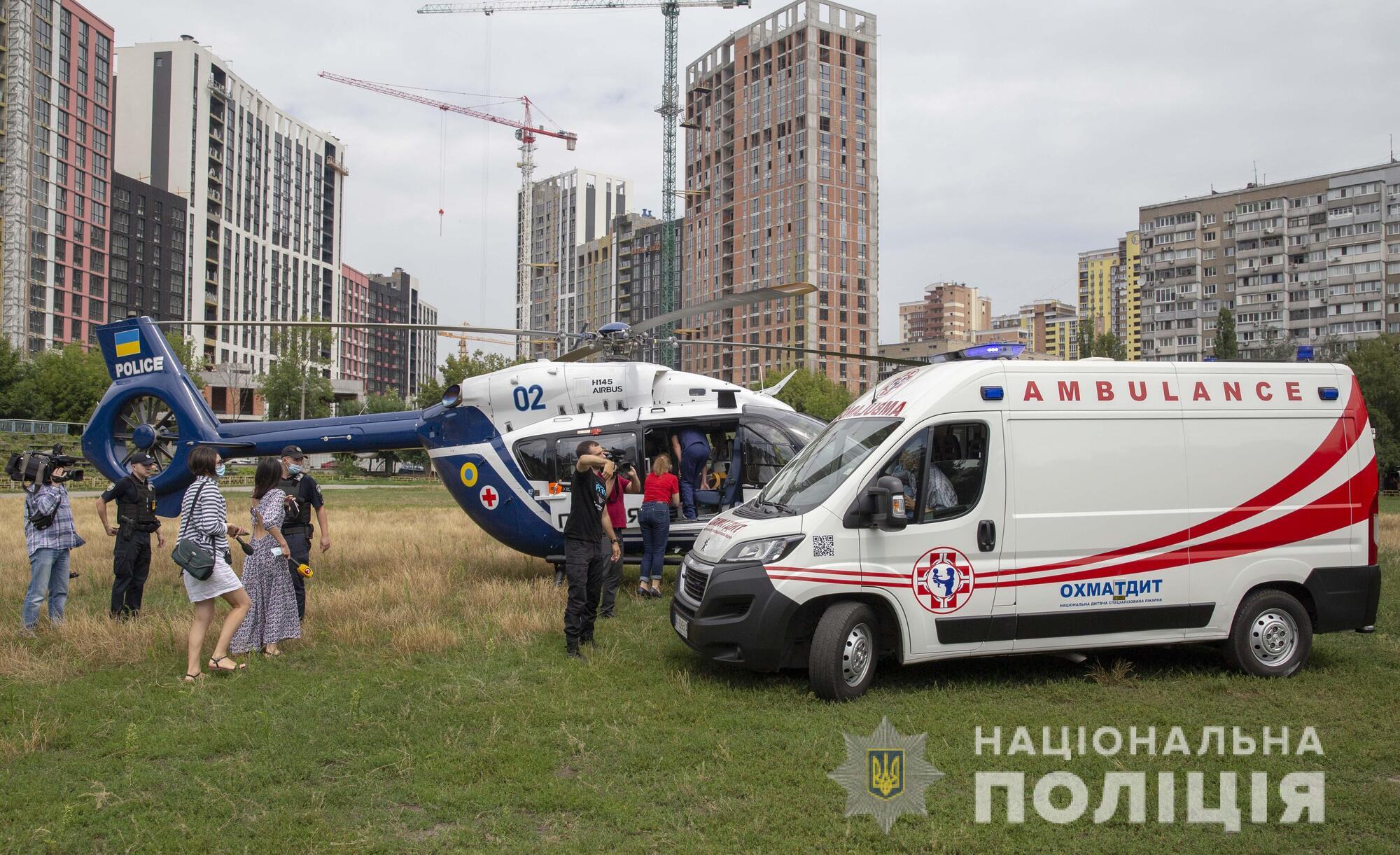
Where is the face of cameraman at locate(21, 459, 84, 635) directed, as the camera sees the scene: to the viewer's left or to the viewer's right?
to the viewer's right

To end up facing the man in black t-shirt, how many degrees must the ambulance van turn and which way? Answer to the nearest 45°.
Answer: approximately 45° to its right

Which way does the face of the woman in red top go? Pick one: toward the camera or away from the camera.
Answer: away from the camera

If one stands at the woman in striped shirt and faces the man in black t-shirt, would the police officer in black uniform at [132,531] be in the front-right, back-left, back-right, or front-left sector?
back-left

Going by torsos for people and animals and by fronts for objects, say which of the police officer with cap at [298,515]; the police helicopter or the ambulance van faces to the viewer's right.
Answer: the police helicopter

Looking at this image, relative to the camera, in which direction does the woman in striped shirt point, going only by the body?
to the viewer's right

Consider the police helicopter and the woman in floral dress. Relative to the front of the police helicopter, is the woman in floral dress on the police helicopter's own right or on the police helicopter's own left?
on the police helicopter's own right

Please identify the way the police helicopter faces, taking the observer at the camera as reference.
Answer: facing to the right of the viewer

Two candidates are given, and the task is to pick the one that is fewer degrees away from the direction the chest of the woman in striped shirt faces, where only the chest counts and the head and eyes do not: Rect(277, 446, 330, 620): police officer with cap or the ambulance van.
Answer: the ambulance van

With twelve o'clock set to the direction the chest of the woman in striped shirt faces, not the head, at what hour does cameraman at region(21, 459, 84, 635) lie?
The cameraman is roughly at 8 o'clock from the woman in striped shirt.

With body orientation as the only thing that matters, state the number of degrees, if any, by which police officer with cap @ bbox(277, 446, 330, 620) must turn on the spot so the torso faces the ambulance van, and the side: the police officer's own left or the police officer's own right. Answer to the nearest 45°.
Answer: approximately 90° to the police officer's own left

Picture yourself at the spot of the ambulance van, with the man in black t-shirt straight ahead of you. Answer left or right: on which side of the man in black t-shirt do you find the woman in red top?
right

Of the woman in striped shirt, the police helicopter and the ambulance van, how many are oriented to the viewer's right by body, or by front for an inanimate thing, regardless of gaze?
2
